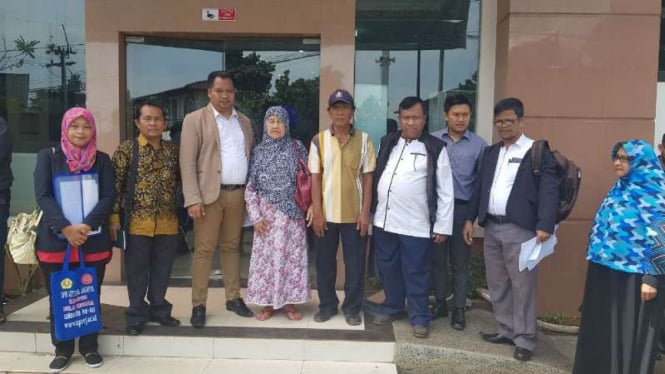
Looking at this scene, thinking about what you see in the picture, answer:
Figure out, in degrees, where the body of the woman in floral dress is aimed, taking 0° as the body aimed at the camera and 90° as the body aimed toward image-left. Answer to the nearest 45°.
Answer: approximately 0°

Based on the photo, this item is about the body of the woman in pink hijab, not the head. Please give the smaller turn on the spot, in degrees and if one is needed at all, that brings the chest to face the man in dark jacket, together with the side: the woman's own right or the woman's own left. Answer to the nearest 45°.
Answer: approximately 90° to the woman's own left

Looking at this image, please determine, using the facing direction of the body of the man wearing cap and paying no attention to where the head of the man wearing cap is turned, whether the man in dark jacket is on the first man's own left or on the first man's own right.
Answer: on the first man's own left

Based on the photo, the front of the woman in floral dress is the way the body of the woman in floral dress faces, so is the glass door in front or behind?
behind

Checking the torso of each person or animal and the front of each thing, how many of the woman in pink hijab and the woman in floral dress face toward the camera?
2

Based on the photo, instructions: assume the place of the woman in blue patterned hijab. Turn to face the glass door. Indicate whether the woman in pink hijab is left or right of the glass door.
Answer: left
